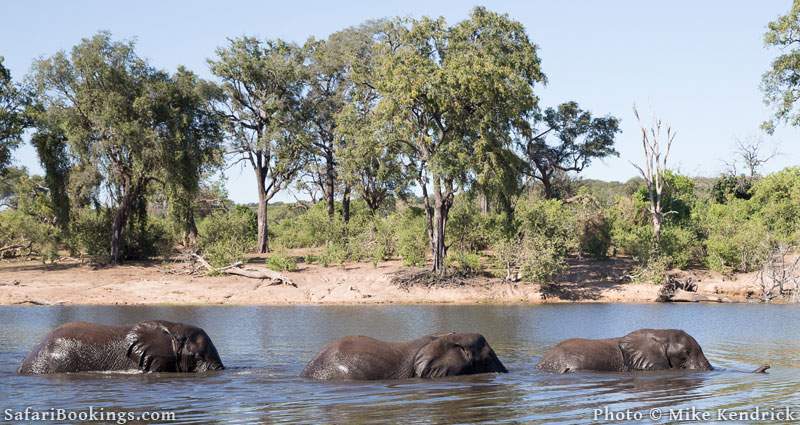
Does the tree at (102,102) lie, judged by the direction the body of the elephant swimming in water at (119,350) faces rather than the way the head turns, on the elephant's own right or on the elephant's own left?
on the elephant's own left

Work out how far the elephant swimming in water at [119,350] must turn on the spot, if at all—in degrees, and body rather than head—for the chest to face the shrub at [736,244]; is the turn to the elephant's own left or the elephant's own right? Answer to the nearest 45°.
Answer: approximately 45° to the elephant's own left

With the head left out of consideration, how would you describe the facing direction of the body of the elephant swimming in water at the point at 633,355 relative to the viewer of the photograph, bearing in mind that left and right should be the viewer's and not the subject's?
facing to the right of the viewer

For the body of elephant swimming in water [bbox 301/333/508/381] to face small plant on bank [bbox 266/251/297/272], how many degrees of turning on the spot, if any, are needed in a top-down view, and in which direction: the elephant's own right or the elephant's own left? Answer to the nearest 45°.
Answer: approximately 90° to the elephant's own left

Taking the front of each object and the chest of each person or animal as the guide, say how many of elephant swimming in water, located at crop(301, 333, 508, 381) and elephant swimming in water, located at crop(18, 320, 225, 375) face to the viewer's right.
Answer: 2

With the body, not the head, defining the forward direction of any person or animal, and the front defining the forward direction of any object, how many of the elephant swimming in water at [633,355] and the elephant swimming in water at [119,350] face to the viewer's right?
2

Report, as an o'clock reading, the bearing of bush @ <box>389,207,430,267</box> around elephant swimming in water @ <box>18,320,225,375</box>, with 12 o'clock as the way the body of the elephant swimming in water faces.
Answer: The bush is roughly at 10 o'clock from the elephant swimming in water.

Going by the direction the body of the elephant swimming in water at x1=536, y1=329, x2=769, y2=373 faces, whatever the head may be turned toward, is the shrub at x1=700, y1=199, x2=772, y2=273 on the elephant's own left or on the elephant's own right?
on the elephant's own left

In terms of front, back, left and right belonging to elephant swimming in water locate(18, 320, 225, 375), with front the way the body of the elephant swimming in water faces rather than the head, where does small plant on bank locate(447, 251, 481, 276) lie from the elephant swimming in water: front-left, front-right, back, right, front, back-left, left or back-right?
front-left

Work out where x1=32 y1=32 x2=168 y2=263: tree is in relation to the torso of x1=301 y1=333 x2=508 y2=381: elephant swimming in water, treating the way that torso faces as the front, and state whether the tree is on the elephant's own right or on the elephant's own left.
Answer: on the elephant's own left

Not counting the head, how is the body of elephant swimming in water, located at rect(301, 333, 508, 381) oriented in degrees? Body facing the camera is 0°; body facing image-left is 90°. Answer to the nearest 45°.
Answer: approximately 270°

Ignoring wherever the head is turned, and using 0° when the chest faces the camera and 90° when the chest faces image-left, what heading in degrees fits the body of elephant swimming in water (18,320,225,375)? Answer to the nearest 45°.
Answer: approximately 270°

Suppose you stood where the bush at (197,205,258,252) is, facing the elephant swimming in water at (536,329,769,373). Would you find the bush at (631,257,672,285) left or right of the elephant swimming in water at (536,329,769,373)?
left
